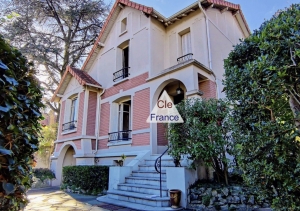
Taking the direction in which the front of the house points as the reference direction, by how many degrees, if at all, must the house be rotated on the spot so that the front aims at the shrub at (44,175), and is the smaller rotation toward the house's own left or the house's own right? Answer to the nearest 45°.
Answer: approximately 90° to the house's own right

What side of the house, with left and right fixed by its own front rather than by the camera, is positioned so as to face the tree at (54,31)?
right

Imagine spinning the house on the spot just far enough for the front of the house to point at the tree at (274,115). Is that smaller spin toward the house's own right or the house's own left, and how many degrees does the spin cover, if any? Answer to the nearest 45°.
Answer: approximately 45° to the house's own left

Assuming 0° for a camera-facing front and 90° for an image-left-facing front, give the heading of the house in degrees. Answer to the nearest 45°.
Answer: approximately 45°
